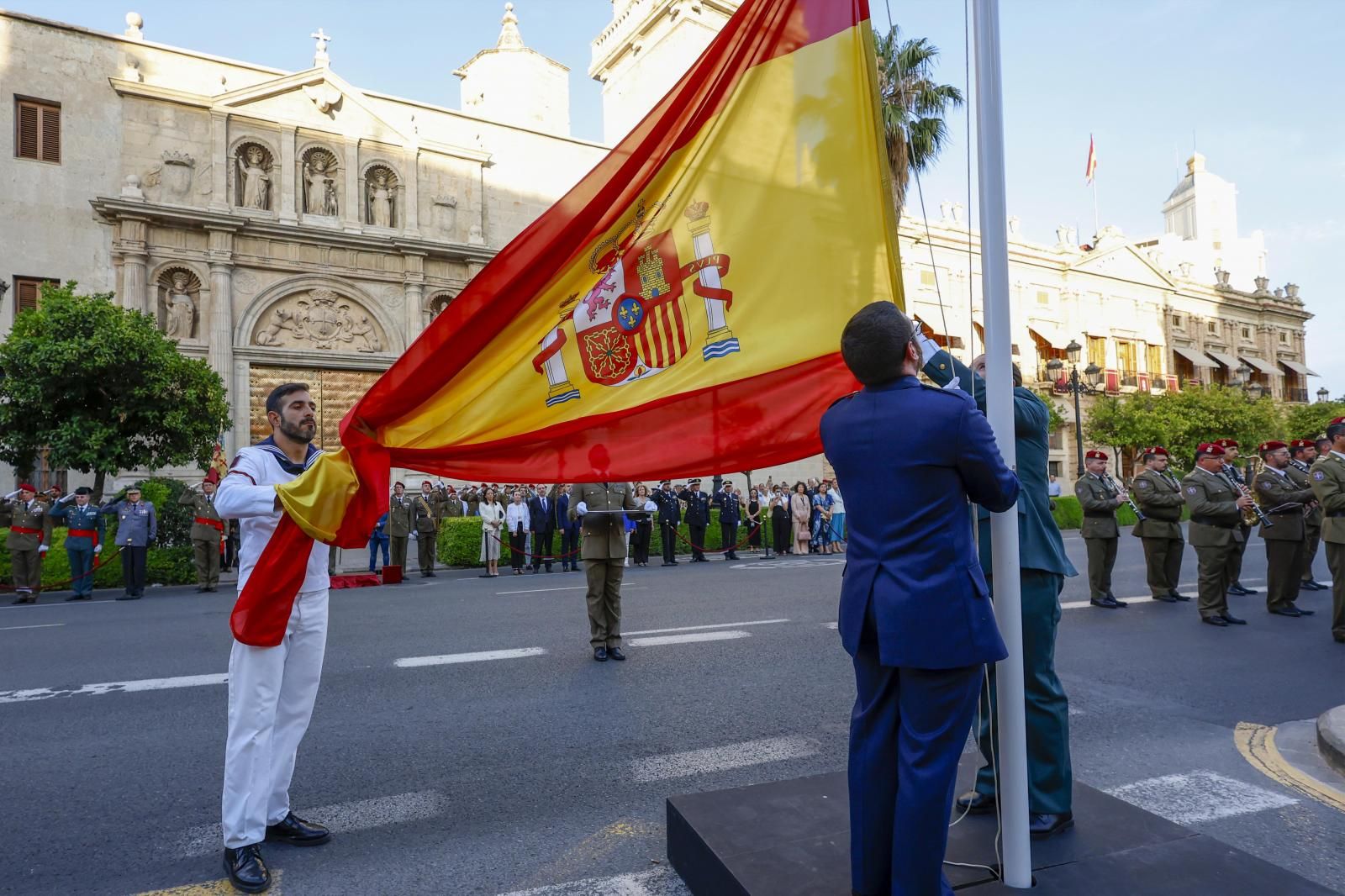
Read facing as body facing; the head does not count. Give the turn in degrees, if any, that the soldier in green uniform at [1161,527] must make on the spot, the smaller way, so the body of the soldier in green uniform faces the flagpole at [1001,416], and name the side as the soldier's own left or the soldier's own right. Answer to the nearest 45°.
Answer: approximately 45° to the soldier's own right

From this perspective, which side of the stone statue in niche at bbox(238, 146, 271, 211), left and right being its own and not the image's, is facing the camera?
front

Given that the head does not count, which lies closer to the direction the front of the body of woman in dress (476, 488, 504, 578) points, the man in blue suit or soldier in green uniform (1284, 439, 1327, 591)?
the man in blue suit

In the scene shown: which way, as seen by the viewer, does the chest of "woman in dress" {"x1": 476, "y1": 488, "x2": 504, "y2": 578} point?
toward the camera

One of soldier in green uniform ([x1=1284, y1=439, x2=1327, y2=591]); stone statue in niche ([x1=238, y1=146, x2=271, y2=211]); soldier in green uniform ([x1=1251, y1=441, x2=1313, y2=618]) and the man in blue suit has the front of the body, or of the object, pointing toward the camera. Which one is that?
the stone statue in niche

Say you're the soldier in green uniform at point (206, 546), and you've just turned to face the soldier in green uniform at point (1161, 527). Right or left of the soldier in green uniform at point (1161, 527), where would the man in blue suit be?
right

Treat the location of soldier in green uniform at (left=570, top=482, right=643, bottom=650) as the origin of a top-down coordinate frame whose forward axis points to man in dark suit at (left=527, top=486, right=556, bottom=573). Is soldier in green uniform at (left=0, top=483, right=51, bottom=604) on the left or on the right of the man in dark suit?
left

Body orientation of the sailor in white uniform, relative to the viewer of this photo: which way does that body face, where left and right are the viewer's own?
facing the viewer and to the right of the viewer

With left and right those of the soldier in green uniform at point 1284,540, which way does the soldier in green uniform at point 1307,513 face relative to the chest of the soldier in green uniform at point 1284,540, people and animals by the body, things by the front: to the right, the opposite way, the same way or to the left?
the same way

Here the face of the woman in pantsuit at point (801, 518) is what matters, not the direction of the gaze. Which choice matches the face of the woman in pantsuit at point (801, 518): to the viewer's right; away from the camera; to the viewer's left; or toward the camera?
toward the camera

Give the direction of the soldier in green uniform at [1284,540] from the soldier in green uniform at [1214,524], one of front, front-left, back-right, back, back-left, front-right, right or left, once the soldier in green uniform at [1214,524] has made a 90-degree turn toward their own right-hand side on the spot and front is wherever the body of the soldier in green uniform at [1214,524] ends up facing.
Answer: back

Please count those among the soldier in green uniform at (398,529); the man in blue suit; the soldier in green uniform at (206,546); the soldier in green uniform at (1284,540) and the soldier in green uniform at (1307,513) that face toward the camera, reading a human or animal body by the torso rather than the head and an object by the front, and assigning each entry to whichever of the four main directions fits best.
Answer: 2

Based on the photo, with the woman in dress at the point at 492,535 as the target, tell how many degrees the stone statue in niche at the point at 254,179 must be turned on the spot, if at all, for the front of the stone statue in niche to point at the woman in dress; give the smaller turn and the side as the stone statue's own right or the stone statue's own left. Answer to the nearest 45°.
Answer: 0° — it already faces them

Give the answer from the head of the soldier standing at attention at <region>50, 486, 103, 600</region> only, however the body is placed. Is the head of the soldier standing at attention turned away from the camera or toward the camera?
toward the camera

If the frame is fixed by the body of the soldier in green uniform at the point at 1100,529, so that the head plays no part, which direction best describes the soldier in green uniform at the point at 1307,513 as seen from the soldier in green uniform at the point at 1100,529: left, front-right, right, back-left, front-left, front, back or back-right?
left

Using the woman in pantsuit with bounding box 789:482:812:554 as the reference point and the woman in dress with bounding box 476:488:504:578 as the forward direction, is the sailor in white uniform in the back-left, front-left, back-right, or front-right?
front-left
